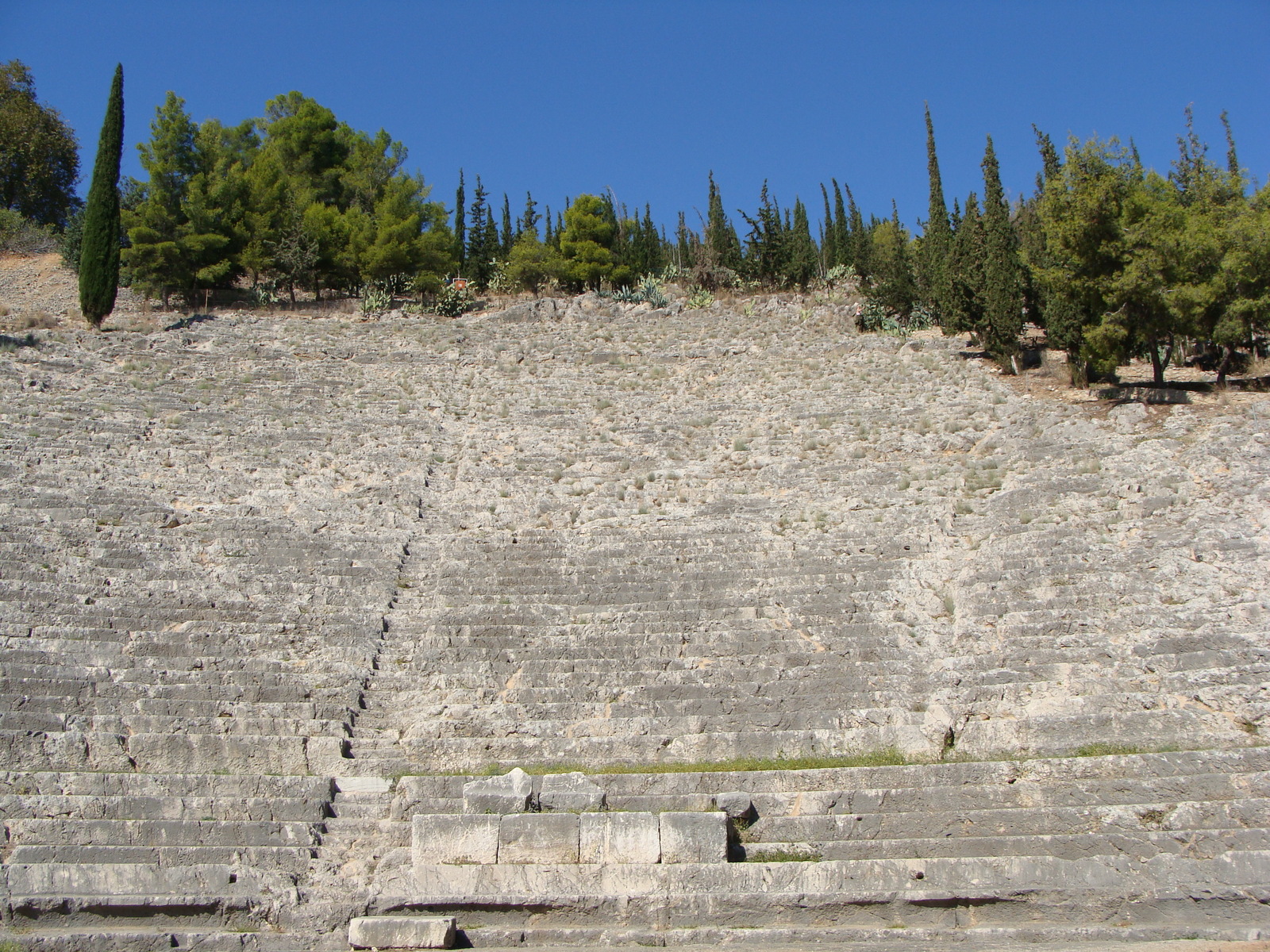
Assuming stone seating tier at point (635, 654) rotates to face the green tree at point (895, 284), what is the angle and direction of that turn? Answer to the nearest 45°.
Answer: approximately 135° to its left

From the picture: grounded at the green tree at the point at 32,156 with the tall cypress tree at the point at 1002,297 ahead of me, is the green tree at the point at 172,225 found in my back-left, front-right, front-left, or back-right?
front-right

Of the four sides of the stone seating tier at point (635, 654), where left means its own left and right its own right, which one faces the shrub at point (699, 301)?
back

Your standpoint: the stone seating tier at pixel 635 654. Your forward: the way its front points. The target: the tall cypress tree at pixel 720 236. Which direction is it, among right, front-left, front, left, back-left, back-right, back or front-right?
back

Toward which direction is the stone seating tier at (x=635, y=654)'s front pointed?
toward the camera

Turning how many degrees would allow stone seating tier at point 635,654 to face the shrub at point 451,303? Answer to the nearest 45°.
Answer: approximately 180°

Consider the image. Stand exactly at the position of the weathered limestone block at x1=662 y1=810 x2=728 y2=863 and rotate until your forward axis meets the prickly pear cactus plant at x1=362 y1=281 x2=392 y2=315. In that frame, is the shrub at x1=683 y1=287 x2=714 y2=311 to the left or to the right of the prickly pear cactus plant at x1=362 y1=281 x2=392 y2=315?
right

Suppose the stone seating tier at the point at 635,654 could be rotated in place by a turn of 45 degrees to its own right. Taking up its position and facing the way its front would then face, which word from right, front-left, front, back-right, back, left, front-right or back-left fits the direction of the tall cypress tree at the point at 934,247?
back
